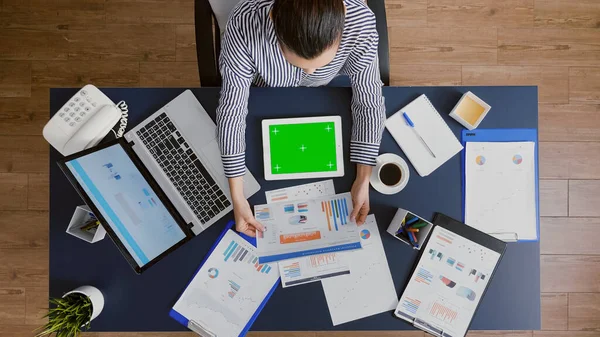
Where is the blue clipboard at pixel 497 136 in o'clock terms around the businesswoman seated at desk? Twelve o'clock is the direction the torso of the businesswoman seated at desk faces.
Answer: The blue clipboard is roughly at 9 o'clock from the businesswoman seated at desk.

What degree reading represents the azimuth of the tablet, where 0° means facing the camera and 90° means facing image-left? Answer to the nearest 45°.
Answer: approximately 0°

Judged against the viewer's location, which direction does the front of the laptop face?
facing away from the viewer and to the right of the viewer

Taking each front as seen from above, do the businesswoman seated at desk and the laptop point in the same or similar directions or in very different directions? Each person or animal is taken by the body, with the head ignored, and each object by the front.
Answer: very different directions

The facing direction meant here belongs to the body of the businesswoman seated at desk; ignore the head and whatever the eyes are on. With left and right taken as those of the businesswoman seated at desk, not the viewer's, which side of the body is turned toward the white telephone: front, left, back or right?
right

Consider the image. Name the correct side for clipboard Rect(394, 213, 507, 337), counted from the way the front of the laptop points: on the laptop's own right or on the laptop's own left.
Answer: on the laptop's own right

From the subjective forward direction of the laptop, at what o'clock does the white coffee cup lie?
The white coffee cup is roughly at 2 o'clock from the laptop.
